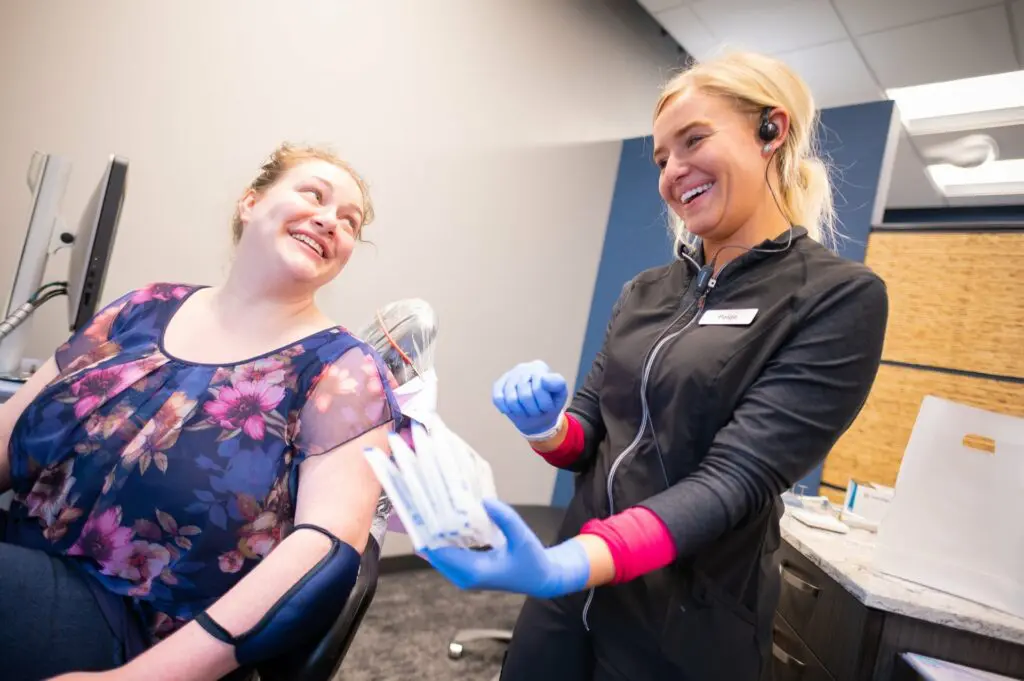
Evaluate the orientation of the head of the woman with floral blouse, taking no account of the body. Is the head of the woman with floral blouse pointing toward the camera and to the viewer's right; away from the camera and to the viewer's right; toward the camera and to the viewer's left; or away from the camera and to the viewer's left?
toward the camera and to the viewer's right

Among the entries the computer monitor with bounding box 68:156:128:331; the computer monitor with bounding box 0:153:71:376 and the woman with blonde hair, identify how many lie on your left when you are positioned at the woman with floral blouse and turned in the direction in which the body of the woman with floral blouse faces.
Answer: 1

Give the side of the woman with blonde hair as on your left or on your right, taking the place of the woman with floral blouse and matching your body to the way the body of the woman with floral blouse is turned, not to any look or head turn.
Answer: on your left

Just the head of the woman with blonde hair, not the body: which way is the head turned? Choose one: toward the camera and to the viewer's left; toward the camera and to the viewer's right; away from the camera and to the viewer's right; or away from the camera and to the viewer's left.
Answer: toward the camera and to the viewer's left

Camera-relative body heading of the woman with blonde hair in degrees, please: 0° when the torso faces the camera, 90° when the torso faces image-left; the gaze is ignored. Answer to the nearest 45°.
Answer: approximately 45°

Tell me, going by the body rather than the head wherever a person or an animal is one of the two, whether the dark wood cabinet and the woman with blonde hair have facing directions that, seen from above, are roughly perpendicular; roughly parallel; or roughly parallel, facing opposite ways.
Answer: roughly parallel

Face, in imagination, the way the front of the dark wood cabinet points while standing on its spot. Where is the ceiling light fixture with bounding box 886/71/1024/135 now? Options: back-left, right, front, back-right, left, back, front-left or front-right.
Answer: back-right

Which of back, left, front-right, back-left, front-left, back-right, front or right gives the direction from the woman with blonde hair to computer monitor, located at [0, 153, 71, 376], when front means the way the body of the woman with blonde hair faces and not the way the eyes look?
front-right

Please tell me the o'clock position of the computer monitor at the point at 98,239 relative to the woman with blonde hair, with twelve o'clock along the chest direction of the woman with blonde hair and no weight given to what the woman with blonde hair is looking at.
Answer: The computer monitor is roughly at 2 o'clock from the woman with blonde hair.

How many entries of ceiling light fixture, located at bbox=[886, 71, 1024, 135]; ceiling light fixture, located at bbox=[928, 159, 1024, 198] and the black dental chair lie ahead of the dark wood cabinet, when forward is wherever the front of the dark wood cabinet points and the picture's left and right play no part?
1

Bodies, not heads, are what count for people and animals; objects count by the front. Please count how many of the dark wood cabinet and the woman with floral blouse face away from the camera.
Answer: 0

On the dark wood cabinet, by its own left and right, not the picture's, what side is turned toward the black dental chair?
front
